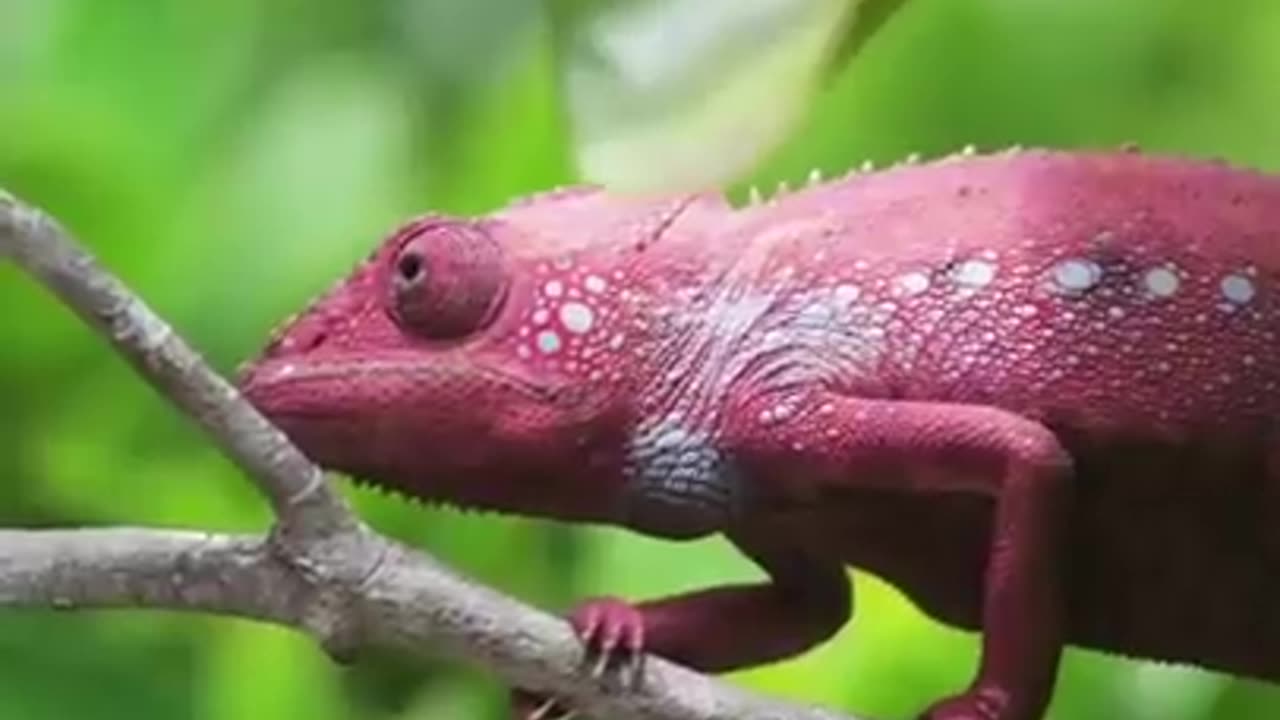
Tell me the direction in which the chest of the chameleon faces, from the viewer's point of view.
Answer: to the viewer's left
